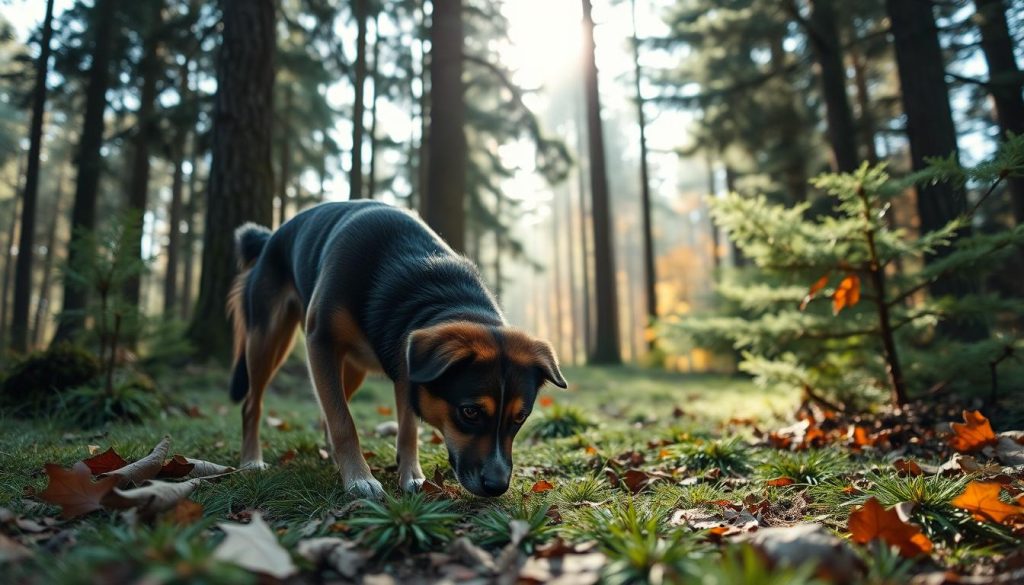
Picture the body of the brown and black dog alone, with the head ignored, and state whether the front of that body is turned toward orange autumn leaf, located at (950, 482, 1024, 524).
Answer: yes

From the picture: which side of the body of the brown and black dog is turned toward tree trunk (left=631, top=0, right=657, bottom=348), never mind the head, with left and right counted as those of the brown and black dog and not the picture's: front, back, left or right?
left

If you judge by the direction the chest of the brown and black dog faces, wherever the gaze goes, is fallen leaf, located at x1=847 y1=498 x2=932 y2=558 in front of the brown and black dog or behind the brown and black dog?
in front

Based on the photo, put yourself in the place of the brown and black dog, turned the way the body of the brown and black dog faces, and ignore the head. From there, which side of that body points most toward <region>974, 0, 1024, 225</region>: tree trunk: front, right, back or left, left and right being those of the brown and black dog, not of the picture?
left

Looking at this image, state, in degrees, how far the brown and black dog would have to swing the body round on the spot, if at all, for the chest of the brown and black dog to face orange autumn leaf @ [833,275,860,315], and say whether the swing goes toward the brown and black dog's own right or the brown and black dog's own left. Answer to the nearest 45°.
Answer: approximately 45° to the brown and black dog's own left

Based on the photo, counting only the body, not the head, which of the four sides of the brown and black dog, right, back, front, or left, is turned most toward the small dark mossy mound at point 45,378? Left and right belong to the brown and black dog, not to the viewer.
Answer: back

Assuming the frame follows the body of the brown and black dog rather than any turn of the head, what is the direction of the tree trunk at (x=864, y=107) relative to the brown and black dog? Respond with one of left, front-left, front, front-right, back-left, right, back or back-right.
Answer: left

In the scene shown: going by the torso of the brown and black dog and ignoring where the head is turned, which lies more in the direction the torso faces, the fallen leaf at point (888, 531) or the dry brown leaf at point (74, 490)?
the fallen leaf

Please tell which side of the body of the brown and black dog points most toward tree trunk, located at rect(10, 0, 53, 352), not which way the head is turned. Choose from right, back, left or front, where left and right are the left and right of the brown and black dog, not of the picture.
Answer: back

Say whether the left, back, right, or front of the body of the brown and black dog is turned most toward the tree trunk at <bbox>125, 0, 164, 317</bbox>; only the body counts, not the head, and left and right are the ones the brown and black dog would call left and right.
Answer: back

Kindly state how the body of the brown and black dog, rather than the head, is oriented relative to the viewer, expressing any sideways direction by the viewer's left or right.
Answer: facing the viewer and to the right of the viewer

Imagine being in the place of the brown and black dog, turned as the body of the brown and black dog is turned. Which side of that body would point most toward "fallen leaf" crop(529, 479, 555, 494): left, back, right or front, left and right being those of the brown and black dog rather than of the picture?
front

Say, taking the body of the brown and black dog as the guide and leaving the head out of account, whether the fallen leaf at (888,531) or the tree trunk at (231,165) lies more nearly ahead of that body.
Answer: the fallen leaf

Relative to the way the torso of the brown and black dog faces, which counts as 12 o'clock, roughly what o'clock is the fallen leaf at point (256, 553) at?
The fallen leaf is roughly at 2 o'clock from the brown and black dog.

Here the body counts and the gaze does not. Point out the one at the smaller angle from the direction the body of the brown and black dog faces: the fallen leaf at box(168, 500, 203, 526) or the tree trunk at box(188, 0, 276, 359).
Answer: the fallen leaf
